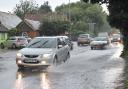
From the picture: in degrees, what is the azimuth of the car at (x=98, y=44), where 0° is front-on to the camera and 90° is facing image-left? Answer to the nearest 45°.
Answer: approximately 45°

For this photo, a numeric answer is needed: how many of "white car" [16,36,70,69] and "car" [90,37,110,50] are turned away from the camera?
0

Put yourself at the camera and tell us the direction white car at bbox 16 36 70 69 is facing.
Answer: facing the viewer and to the left of the viewer

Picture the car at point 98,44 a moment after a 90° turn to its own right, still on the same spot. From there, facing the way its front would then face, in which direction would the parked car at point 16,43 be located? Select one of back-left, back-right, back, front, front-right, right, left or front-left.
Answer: front-left

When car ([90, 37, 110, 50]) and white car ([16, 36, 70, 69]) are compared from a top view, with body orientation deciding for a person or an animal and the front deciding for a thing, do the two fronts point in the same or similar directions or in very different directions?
same or similar directions

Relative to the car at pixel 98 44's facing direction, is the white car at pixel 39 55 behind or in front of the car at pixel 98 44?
in front

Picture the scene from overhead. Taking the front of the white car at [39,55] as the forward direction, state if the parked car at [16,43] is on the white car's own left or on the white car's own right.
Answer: on the white car's own right
